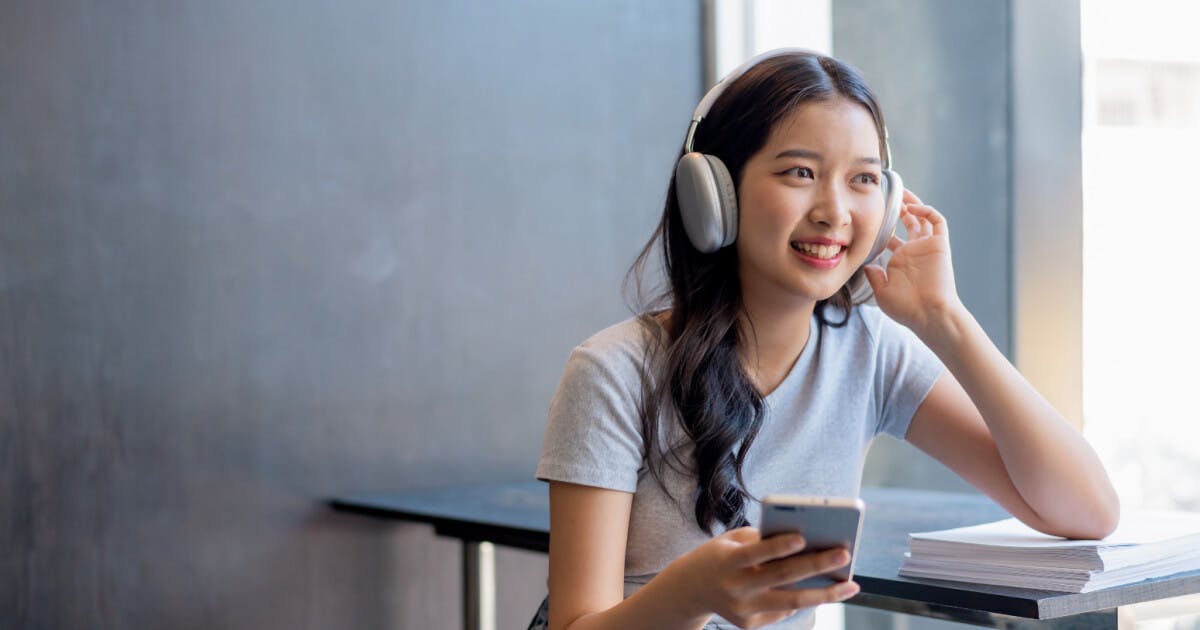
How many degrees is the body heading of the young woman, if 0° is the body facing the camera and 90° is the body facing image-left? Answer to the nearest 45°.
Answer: approximately 315°
